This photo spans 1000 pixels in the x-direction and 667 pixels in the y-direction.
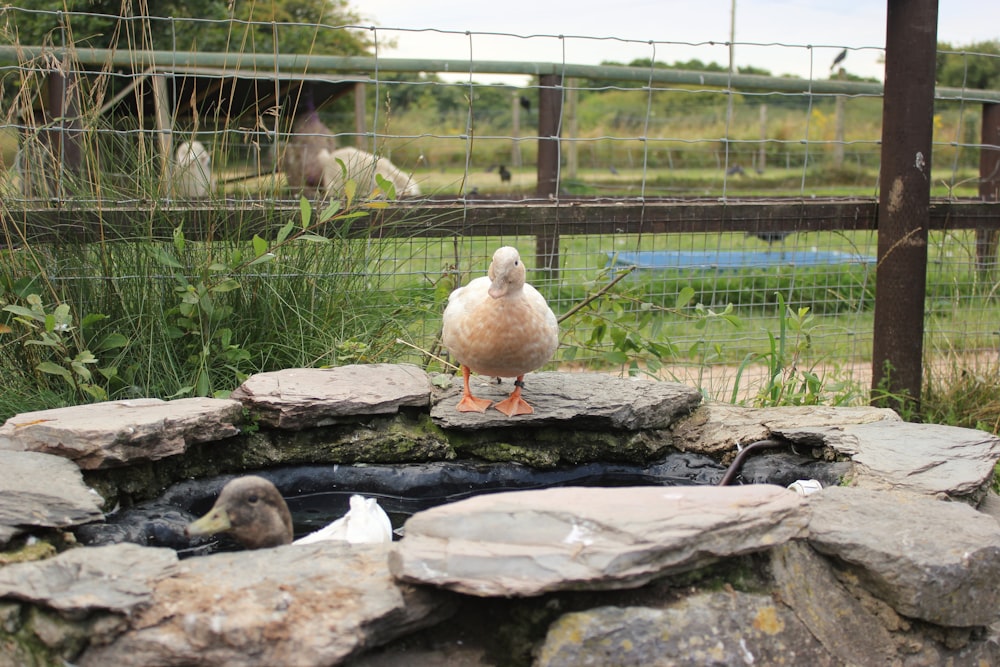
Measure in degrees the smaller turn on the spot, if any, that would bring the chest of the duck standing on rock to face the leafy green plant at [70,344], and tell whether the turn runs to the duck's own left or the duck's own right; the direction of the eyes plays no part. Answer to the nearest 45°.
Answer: approximately 90° to the duck's own right

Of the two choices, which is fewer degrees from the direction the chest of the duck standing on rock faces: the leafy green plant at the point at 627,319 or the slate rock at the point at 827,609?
the slate rock

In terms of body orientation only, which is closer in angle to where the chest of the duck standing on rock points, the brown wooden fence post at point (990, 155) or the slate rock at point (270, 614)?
the slate rock

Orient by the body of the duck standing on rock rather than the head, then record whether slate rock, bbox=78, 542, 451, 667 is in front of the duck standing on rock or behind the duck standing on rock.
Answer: in front

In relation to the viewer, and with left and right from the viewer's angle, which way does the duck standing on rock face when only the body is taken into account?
facing the viewer

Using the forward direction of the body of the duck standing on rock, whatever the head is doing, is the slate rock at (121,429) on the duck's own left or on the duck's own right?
on the duck's own right

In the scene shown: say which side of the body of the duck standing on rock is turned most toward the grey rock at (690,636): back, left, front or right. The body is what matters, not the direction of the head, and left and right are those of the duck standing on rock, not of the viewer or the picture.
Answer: front

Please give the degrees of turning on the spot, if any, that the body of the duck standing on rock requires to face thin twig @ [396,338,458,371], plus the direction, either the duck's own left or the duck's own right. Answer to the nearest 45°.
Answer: approximately 90° to the duck's own right

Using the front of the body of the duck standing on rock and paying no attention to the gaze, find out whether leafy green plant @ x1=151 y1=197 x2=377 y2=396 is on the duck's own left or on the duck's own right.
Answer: on the duck's own right

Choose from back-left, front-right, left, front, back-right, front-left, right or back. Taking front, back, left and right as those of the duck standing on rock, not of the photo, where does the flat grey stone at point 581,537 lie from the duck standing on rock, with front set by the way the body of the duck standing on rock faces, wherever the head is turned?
front

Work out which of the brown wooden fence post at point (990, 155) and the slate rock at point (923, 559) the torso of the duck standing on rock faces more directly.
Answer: the slate rock
